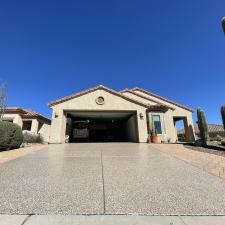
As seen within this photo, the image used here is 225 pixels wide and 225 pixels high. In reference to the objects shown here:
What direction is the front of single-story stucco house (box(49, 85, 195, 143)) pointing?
toward the camera

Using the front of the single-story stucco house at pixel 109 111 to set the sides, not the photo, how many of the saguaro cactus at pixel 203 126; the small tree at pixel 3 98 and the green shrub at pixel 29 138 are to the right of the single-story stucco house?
2

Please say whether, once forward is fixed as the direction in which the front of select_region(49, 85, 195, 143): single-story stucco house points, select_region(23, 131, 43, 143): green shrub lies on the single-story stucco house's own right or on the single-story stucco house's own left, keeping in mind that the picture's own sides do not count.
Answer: on the single-story stucco house's own right

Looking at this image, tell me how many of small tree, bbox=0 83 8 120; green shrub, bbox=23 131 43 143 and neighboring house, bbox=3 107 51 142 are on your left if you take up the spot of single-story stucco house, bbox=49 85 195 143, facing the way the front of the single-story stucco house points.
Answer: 0

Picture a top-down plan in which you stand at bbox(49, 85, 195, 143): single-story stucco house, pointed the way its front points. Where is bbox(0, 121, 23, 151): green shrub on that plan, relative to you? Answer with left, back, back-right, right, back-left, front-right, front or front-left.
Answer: front-right

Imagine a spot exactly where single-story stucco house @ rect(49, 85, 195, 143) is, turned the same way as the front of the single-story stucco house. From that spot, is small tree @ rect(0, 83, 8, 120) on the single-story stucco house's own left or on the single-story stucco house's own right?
on the single-story stucco house's own right

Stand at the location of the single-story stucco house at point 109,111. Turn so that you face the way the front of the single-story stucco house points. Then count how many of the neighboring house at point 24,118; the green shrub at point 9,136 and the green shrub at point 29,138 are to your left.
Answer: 0

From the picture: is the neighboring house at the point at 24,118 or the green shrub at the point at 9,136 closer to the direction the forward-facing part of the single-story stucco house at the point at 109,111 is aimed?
the green shrub

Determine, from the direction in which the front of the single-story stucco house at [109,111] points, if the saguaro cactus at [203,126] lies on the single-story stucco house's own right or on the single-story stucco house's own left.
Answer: on the single-story stucco house's own left

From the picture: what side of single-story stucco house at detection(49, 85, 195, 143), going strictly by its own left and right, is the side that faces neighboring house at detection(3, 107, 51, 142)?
right

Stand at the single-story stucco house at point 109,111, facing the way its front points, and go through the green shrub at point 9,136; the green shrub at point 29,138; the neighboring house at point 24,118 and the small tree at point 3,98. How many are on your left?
0

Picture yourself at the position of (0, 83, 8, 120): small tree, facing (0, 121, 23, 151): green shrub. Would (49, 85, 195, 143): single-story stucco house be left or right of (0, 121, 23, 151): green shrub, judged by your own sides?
left
